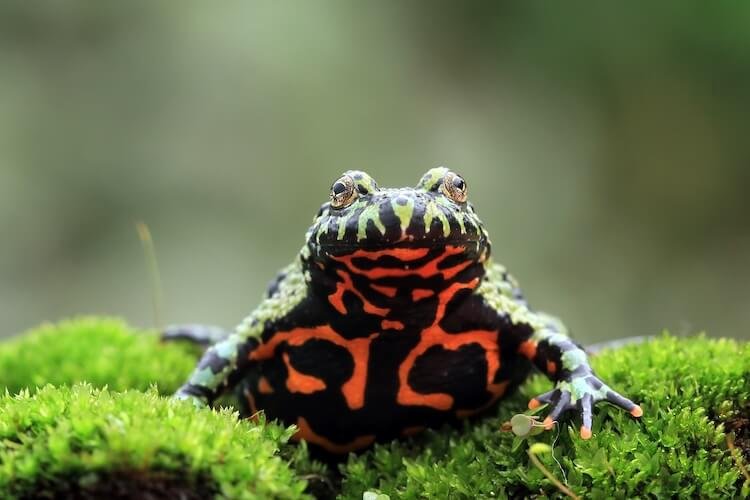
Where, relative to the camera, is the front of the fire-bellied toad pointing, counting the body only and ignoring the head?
toward the camera
